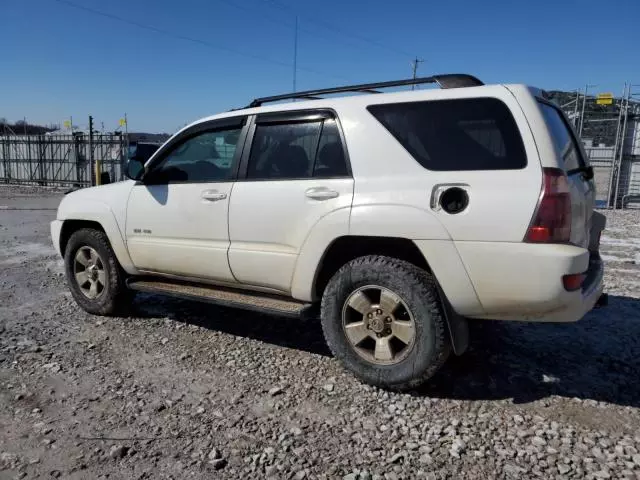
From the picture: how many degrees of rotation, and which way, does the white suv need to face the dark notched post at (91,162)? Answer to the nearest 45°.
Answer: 0° — it already faces it

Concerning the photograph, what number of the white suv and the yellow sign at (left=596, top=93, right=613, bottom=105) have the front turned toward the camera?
1

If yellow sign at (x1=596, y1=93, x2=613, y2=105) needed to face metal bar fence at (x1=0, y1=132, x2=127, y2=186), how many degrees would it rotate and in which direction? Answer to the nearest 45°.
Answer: approximately 90° to its right

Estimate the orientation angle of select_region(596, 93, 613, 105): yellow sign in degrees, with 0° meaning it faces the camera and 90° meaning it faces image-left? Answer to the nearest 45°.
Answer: approximately 0°

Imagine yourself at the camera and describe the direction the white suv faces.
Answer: facing away from the viewer and to the left of the viewer

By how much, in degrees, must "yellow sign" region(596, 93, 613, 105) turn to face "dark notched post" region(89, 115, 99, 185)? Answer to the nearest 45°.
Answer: approximately 90° to its right

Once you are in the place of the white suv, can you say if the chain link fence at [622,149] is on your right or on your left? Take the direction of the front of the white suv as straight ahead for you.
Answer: on your right

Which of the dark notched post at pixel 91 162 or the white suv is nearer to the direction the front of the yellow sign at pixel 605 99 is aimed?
the white suv

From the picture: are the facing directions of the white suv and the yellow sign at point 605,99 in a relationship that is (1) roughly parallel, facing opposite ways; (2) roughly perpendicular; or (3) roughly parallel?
roughly perpendicular

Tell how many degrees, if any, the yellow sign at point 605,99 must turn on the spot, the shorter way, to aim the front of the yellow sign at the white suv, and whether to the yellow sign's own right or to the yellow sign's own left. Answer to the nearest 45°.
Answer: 0° — it already faces it

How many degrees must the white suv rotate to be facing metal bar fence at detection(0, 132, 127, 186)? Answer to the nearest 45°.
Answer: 0° — it already faces it
